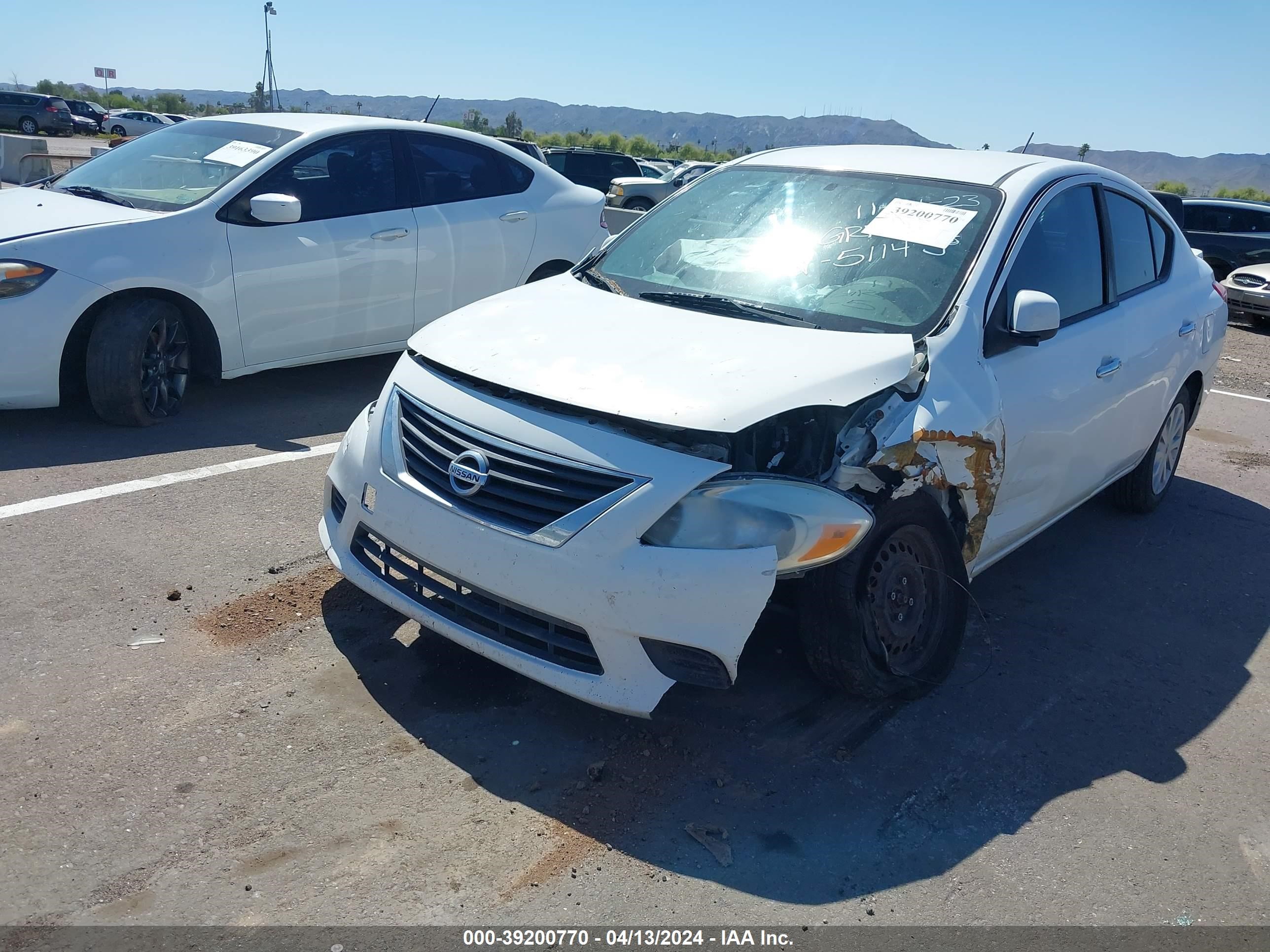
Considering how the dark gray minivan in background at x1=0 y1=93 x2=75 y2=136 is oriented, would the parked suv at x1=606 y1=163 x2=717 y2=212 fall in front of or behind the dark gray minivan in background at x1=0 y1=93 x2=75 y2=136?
behind

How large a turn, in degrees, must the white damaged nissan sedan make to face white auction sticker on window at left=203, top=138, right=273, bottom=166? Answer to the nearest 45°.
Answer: approximately 90° to its right

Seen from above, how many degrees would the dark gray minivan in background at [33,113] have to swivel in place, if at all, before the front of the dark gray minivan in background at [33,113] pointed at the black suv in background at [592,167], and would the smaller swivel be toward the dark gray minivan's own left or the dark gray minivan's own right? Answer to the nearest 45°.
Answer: approximately 135° to the dark gray minivan's own left

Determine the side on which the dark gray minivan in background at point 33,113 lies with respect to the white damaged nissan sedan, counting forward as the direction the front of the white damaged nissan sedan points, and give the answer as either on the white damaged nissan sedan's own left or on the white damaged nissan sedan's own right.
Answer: on the white damaged nissan sedan's own right

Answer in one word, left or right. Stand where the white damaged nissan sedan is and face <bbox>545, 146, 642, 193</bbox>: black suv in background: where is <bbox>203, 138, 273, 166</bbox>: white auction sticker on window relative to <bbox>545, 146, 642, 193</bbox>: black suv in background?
left

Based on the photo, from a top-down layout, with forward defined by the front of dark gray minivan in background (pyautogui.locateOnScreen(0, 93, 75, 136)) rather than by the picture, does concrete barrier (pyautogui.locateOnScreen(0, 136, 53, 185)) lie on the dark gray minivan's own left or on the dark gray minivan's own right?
on the dark gray minivan's own left

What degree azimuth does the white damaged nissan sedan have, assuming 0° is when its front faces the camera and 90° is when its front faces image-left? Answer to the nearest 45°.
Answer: approximately 45°

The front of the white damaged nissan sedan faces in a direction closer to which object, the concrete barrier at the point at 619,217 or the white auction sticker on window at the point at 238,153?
the white auction sticker on window

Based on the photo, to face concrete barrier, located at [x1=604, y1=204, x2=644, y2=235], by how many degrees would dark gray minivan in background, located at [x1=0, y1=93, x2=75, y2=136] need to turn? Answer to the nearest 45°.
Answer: approximately 135° to its left

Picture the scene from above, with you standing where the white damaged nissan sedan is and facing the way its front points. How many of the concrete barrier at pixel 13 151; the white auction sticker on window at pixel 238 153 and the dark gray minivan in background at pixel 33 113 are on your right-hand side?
3
